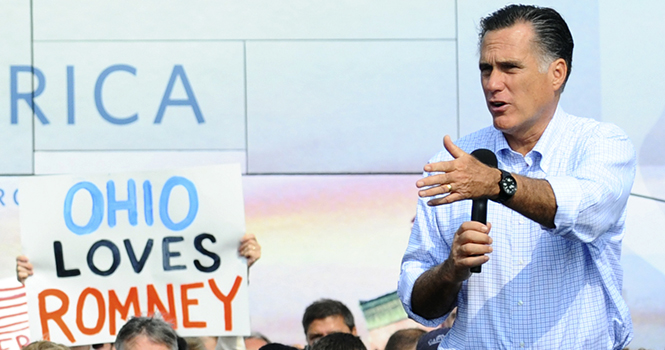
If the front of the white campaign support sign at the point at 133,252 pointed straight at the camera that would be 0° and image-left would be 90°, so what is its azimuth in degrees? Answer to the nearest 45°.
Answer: approximately 0°

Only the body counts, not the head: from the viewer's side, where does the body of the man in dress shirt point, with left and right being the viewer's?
facing the viewer and to the left of the viewer

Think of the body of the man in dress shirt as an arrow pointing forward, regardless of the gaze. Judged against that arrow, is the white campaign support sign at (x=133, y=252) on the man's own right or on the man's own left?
on the man's own right

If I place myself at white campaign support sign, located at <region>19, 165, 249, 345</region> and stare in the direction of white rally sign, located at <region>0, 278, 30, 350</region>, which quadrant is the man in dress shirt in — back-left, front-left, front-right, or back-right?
back-left

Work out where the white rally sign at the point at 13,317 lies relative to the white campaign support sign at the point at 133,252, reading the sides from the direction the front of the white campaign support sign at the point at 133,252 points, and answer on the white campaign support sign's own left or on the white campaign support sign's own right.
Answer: on the white campaign support sign's own right

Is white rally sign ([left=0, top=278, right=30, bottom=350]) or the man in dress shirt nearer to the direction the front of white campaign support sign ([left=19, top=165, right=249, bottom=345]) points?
the man in dress shirt

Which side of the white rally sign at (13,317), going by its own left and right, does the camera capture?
front

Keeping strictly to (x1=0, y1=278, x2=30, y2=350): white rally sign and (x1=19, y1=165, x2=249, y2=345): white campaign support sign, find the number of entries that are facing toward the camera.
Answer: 2

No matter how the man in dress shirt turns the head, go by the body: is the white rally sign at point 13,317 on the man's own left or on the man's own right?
on the man's own right

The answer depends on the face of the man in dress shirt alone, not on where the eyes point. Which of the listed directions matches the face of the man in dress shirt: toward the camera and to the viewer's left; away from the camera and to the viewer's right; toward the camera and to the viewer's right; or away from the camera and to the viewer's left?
toward the camera and to the viewer's left

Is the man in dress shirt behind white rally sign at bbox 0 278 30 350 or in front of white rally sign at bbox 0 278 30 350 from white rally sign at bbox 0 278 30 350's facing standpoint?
in front

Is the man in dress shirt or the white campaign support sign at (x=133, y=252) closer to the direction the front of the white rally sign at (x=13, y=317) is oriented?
the man in dress shirt
